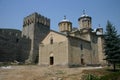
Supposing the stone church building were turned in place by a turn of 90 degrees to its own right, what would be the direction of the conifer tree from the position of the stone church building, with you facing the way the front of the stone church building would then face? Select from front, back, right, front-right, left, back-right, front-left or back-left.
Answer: back

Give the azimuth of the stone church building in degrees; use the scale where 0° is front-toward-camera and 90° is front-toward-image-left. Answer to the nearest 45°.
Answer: approximately 45°
